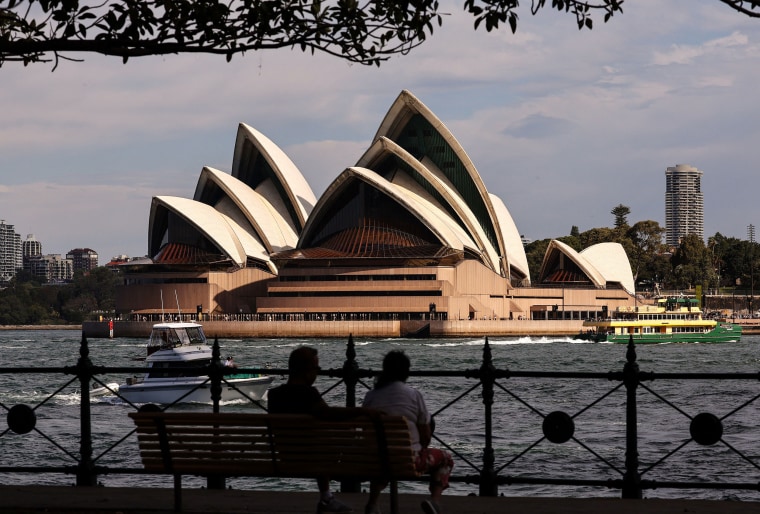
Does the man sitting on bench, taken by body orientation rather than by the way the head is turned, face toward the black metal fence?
yes

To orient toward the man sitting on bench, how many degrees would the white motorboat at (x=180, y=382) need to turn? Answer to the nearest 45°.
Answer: approximately 90° to its right

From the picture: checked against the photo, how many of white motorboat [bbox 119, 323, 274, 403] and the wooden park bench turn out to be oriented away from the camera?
1

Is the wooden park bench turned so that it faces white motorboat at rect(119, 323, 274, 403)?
yes

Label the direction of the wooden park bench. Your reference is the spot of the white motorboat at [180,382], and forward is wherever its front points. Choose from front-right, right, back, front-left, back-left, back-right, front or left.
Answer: right

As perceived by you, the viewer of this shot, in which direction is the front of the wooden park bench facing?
facing away from the viewer

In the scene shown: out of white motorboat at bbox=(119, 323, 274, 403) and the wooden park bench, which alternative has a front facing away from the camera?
the wooden park bench

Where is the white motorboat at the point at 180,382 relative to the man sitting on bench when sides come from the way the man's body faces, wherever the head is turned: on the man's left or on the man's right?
on the man's left

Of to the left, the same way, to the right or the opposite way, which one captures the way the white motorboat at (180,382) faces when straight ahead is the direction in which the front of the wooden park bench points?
to the right

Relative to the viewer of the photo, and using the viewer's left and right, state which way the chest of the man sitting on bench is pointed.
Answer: facing away from the viewer and to the right of the viewer
